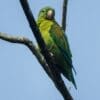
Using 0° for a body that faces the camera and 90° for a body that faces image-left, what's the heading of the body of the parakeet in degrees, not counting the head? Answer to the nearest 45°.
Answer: approximately 45°
